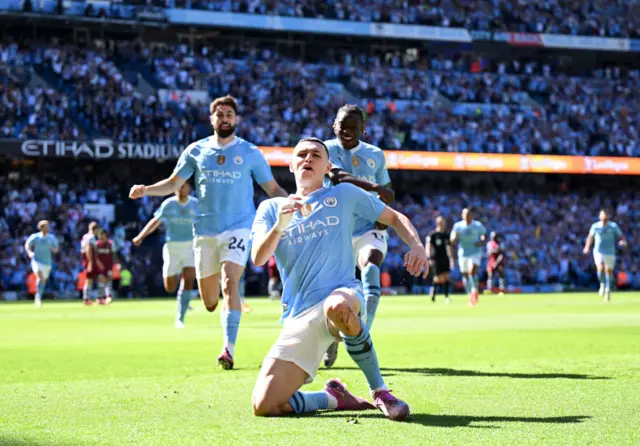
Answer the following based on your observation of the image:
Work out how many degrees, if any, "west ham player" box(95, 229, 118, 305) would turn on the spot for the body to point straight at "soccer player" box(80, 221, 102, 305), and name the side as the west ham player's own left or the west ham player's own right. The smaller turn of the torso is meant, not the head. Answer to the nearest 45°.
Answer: approximately 45° to the west ham player's own right

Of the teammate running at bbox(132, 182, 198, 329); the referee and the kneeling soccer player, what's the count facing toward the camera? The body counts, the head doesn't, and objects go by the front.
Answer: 3

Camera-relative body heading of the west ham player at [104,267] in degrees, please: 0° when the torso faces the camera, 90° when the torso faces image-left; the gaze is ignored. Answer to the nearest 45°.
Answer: approximately 0°

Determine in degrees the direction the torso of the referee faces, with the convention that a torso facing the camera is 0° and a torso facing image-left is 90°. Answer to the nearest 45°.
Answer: approximately 0°

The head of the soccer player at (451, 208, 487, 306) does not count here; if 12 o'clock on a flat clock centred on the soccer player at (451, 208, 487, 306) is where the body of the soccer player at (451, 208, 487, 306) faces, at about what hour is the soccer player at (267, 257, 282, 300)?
the soccer player at (267, 257, 282, 300) is roughly at 4 o'clock from the soccer player at (451, 208, 487, 306).
